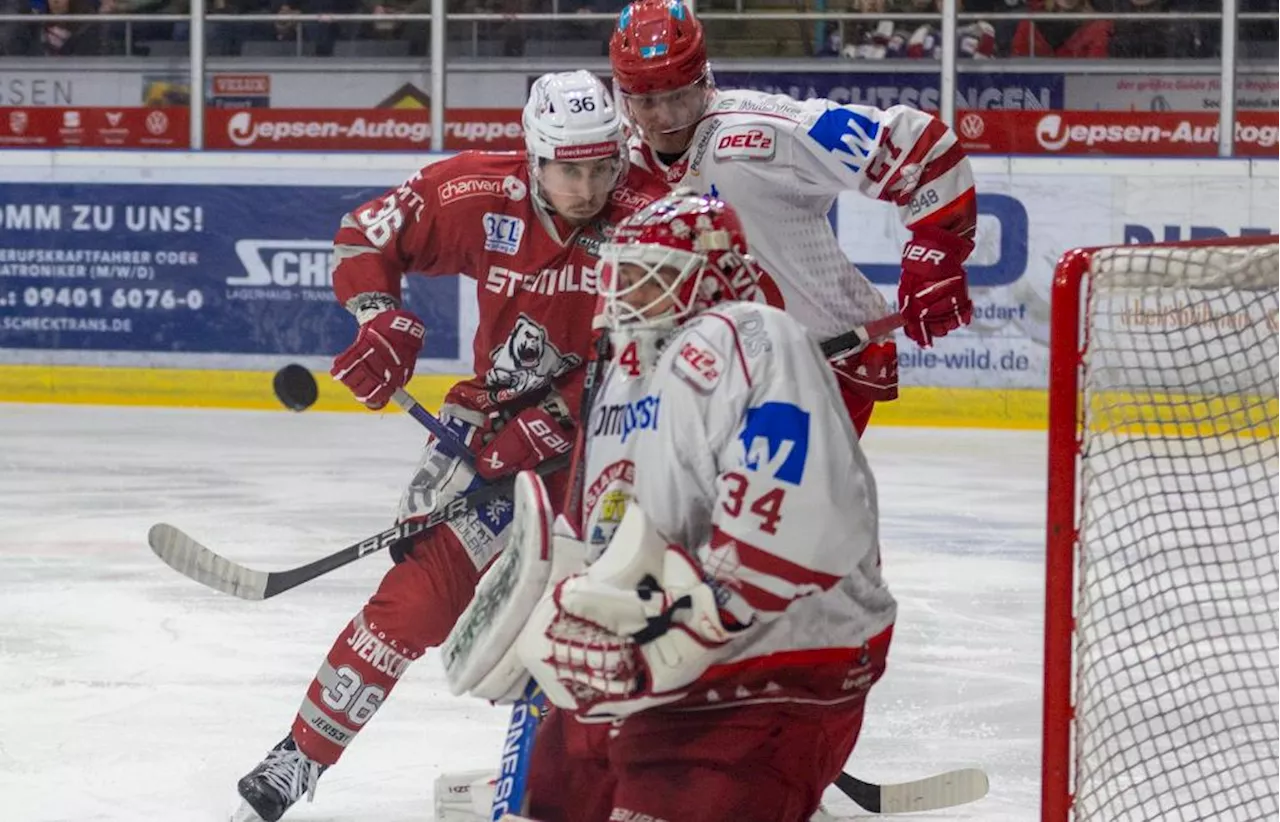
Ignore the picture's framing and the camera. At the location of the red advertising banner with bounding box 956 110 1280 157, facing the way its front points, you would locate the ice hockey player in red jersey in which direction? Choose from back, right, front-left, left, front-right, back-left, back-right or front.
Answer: front

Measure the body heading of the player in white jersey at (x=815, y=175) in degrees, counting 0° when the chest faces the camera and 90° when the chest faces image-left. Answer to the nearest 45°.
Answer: approximately 45°

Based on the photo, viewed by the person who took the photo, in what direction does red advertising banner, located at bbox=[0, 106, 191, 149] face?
facing the viewer

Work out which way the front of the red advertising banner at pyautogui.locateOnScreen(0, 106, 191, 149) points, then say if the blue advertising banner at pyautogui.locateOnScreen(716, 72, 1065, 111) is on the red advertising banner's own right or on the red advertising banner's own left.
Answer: on the red advertising banner's own left

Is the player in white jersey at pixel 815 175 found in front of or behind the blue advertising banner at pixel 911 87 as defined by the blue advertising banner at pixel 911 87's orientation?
in front

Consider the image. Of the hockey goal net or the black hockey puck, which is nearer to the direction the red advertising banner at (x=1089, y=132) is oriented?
the hockey goal net

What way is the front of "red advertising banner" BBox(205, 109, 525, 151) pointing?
toward the camera

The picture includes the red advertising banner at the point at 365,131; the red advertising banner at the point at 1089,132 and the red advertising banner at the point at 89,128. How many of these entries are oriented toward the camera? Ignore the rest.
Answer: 3

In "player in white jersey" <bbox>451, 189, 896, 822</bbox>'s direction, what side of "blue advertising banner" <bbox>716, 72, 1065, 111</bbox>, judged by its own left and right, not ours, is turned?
front

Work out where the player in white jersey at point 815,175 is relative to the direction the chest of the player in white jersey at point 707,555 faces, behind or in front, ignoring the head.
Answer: behind

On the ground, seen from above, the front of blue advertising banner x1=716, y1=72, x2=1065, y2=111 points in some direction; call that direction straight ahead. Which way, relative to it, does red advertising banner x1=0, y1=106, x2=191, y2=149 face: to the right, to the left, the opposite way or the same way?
the same way

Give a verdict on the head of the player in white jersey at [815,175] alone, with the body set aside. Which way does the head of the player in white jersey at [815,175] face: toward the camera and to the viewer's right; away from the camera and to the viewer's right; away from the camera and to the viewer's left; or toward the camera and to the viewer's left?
toward the camera and to the viewer's left

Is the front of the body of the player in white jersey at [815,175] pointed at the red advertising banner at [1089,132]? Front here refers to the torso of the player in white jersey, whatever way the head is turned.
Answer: no

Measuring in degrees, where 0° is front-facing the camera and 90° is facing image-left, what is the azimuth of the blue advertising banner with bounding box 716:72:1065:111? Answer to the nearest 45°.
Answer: approximately 0°

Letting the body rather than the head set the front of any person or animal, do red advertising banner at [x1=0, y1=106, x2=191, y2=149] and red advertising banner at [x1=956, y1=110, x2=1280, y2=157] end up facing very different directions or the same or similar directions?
same or similar directions

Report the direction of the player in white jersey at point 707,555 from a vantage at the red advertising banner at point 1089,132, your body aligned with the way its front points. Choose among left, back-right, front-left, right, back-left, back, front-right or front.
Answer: front

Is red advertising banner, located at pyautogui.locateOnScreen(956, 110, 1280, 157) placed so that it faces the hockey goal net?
yes

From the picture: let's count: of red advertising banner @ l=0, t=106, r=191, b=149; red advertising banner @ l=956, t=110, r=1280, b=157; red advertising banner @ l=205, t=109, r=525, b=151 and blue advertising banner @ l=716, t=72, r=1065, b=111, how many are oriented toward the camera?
4
